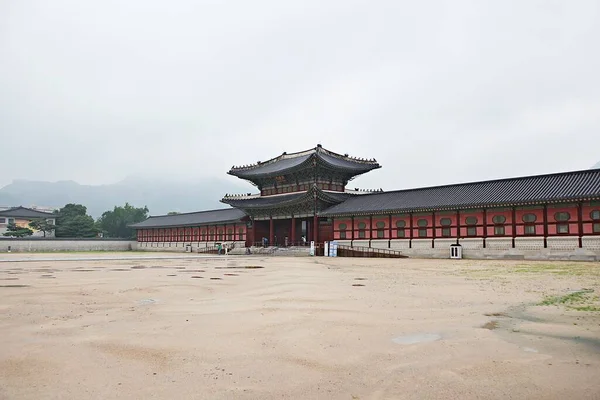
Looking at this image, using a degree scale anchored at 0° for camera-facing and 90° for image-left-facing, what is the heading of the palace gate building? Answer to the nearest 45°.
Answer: approximately 45°
